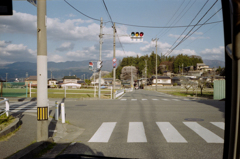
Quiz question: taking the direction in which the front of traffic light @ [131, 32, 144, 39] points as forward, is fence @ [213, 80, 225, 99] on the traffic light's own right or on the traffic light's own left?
on the traffic light's own left

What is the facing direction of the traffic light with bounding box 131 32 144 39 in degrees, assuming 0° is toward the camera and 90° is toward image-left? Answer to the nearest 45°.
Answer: approximately 0°

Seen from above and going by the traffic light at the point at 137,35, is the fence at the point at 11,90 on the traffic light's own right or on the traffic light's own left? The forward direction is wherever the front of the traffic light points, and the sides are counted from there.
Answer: on the traffic light's own right

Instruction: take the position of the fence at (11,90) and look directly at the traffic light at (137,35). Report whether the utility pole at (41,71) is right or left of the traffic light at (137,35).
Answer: right

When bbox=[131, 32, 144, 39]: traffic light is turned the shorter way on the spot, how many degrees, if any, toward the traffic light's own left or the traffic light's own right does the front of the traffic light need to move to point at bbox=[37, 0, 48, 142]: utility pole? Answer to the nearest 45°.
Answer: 0° — it already faces it
